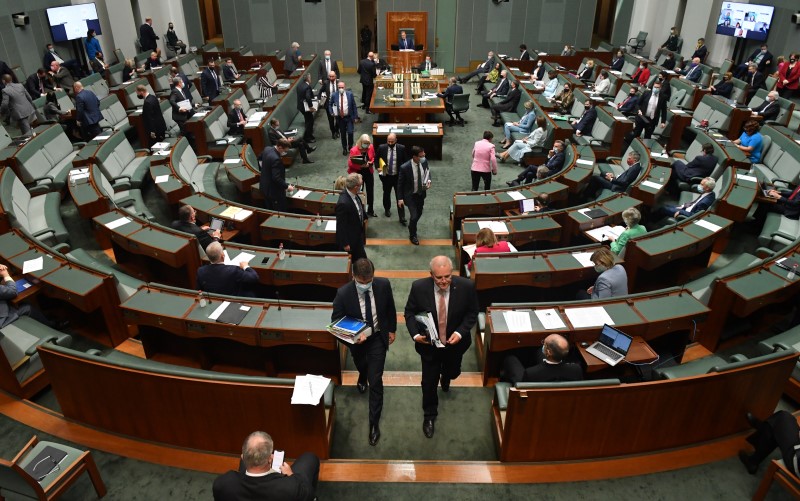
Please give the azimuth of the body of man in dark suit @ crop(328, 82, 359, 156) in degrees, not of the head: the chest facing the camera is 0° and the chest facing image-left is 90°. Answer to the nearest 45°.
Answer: approximately 0°

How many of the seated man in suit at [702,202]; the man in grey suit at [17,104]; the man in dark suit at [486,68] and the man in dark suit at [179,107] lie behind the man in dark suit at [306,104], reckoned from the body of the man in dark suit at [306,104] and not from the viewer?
2

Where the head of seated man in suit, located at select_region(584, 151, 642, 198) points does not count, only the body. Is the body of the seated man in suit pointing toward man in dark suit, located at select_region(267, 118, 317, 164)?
yes

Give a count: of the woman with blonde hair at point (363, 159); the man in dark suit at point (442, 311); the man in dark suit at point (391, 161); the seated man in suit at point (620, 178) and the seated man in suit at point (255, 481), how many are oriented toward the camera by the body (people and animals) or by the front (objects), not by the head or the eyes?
3

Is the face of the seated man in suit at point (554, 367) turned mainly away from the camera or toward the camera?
away from the camera

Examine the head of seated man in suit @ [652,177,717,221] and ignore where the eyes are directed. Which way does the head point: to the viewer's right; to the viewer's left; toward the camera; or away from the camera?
to the viewer's left

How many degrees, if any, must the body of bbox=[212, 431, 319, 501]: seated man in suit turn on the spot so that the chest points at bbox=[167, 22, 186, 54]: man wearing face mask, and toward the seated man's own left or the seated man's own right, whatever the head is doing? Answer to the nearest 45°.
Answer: approximately 45° to the seated man's own left

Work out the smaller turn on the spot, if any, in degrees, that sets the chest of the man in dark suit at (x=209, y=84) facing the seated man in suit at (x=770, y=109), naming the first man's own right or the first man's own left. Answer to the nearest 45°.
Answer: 0° — they already face them

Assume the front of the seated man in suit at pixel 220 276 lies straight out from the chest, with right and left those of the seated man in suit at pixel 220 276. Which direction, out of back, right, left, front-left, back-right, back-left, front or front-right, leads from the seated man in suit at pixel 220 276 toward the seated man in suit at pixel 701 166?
front-right

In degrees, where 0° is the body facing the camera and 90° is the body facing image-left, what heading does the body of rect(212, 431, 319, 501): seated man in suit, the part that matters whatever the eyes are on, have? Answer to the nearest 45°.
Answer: approximately 225°

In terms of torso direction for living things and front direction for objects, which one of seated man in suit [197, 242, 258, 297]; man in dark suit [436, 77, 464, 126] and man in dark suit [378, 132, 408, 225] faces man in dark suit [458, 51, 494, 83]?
the seated man in suit

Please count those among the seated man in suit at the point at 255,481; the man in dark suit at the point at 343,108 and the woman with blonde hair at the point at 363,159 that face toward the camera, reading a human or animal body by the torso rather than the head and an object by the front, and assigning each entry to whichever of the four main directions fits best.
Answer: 2

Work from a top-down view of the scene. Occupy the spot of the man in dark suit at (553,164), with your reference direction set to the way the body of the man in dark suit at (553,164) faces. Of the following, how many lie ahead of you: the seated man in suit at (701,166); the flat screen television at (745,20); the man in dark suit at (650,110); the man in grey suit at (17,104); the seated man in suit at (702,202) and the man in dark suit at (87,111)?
2

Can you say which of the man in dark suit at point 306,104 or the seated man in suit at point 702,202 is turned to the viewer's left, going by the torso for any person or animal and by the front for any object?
the seated man in suit
